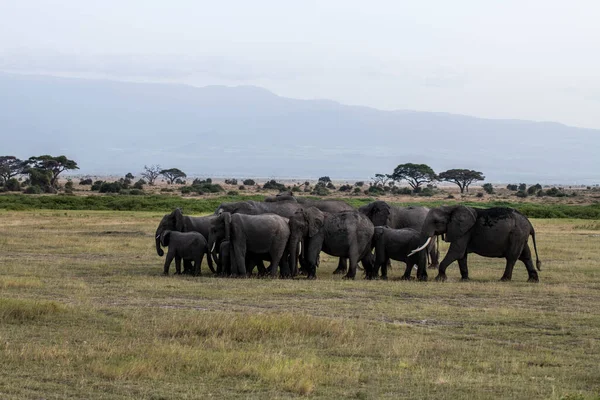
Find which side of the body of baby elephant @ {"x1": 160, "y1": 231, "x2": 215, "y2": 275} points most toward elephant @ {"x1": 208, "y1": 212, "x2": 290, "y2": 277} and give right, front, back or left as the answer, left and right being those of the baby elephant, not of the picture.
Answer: back

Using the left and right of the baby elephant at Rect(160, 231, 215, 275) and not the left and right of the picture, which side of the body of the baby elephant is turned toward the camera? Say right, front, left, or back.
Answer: left

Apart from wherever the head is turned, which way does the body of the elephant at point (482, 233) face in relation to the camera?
to the viewer's left

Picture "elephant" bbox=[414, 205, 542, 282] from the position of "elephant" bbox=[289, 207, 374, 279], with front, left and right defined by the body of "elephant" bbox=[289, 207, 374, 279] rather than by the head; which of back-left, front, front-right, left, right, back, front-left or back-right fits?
back

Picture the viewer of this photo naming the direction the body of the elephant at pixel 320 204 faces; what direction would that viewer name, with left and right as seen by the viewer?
facing to the left of the viewer

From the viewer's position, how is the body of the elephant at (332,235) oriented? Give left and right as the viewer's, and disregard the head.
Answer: facing to the left of the viewer

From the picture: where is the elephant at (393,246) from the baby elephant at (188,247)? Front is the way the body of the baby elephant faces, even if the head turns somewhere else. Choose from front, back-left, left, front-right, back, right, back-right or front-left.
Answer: back

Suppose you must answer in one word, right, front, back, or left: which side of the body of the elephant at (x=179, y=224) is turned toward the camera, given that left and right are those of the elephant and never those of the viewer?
left

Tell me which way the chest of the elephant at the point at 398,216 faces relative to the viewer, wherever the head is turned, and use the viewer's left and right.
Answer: facing to the left of the viewer

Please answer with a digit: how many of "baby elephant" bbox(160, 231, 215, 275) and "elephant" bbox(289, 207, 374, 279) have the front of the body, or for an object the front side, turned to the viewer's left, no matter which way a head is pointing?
2
